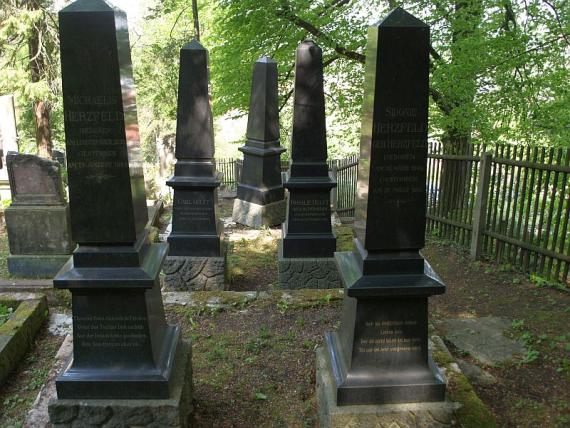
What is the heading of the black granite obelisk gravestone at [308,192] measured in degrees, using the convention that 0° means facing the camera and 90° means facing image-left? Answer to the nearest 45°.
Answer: approximately 0°

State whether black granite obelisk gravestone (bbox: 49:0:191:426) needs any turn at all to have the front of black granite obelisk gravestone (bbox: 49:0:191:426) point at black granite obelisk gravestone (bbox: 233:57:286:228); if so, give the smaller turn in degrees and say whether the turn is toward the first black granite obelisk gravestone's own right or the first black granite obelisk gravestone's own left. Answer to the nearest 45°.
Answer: approximately 135° to the first black granite obelisk gravestone's own left

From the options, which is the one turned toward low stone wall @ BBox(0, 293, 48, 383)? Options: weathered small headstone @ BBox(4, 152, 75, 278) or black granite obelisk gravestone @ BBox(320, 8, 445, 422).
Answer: the weathered small headstone

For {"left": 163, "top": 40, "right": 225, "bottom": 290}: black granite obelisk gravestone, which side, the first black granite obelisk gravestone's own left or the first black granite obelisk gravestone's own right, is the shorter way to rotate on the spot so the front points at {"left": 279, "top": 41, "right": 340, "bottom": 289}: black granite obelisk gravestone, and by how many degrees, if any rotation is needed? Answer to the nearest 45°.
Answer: approximately 90° to the first black granite obelisk gravestone's own left

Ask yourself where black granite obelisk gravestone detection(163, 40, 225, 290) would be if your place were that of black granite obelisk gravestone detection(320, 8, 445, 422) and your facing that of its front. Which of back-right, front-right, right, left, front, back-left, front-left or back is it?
back-right

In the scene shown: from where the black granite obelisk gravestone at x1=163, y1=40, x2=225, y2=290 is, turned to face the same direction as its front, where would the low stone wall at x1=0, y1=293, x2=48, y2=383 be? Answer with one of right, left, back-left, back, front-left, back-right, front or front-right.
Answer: front-right

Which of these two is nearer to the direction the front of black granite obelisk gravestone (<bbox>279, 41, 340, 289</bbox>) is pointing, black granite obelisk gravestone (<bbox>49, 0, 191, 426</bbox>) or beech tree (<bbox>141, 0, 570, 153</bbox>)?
the black granite obelisk gravestone

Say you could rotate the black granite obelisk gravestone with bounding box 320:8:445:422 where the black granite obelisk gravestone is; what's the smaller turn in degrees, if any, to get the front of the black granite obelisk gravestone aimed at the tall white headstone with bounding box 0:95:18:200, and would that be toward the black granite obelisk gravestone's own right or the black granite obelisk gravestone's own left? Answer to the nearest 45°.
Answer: approximately 135° to the black granite obelisk gravestone's own right

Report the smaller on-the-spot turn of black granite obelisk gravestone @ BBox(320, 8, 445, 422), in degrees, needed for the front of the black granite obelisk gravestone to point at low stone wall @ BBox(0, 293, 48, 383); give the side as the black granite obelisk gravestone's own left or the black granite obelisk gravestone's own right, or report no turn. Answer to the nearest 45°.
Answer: approximately 90° to the black granite obelisk gravestone's own right
